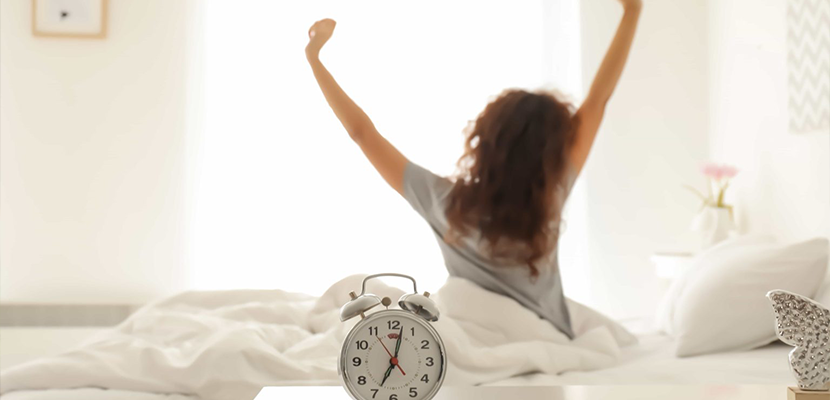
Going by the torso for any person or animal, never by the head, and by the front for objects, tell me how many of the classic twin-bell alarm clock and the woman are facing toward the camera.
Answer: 1

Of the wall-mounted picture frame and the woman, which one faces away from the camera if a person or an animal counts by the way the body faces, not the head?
the woman

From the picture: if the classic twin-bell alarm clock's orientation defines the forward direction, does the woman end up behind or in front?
behind

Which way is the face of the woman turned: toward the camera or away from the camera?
away from the camera

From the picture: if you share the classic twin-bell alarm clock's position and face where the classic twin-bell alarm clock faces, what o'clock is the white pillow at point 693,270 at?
The white pillow is roughly at 7 o'clock from the classic twin-bell alarm clock.

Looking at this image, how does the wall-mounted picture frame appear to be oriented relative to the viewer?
toward the camera

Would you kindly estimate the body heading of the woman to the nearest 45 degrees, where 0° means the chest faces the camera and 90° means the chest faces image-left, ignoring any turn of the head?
approximately 180°

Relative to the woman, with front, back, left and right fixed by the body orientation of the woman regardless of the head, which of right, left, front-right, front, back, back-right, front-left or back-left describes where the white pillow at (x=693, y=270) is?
front-right

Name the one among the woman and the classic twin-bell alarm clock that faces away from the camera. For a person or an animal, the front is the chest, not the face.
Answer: the woman

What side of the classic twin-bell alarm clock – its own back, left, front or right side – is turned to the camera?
front

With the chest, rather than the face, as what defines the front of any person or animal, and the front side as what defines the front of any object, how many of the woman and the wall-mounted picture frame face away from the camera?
1
